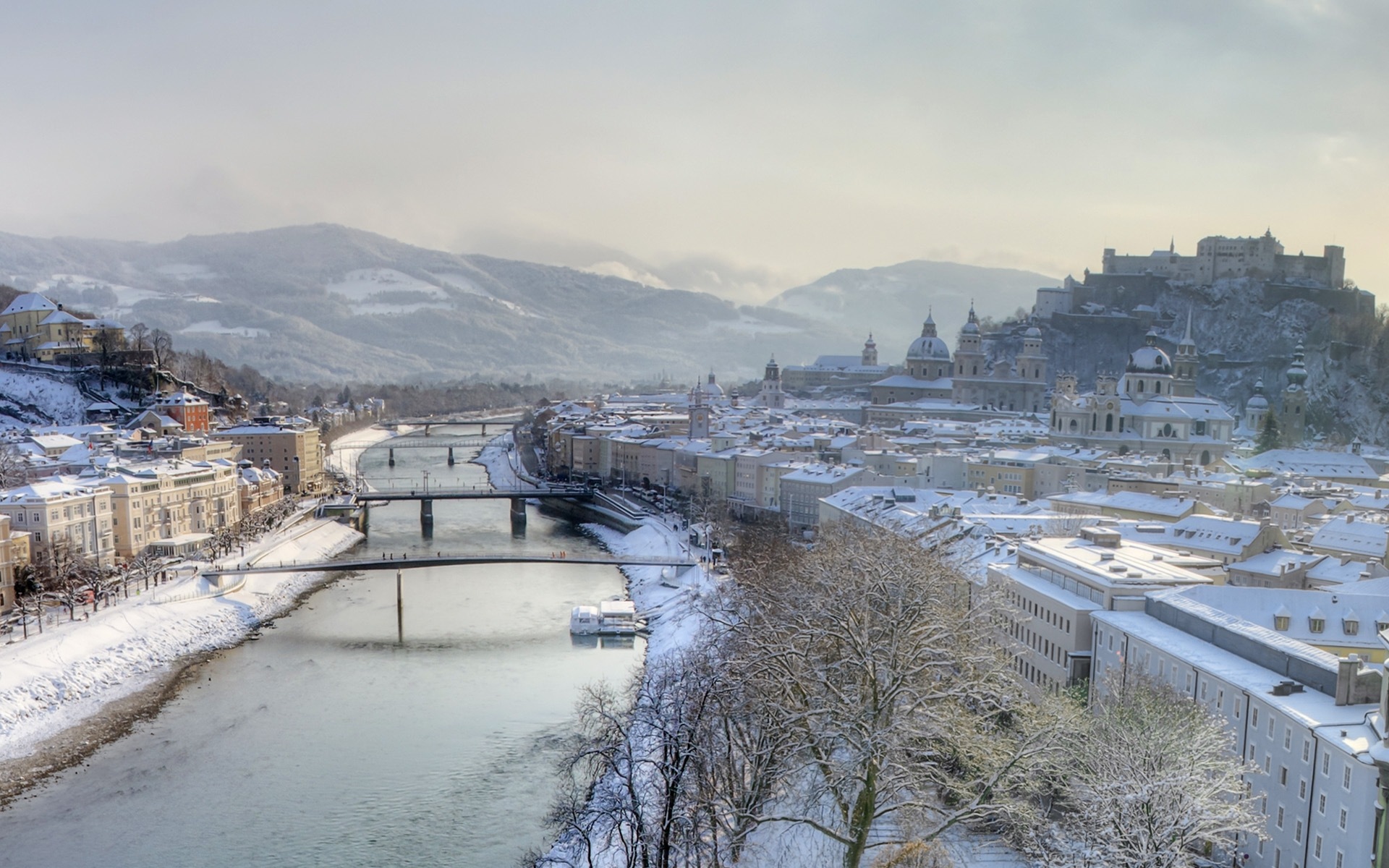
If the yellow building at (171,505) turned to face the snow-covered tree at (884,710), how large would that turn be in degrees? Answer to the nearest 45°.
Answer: approximately 45° to its right

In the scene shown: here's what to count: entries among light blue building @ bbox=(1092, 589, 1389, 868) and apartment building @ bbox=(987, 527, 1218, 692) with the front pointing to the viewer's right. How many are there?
0

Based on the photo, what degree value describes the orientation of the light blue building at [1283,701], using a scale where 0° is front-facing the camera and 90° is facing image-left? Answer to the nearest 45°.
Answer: approximately 45°

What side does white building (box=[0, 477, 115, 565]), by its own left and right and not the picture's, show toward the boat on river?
front

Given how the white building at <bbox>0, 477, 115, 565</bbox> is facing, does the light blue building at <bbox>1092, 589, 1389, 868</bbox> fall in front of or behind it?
in front

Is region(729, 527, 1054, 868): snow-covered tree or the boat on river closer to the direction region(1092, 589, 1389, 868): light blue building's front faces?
the snow-covered tree

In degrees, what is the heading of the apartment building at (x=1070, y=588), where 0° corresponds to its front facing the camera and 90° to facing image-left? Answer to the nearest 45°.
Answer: approximately 45°

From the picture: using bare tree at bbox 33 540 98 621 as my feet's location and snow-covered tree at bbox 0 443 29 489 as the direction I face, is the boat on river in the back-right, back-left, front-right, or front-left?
back-right

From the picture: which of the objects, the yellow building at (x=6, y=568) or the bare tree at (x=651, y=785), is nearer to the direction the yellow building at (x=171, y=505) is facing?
the bare tree

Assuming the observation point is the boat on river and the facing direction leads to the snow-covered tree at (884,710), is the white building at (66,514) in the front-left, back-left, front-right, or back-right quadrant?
back-right

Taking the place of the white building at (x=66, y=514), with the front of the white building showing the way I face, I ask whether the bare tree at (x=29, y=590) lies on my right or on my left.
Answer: on my right

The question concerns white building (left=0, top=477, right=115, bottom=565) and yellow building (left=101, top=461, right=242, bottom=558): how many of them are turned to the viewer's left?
0

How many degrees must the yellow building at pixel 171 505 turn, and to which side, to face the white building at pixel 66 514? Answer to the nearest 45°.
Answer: approximately 90° to its right
